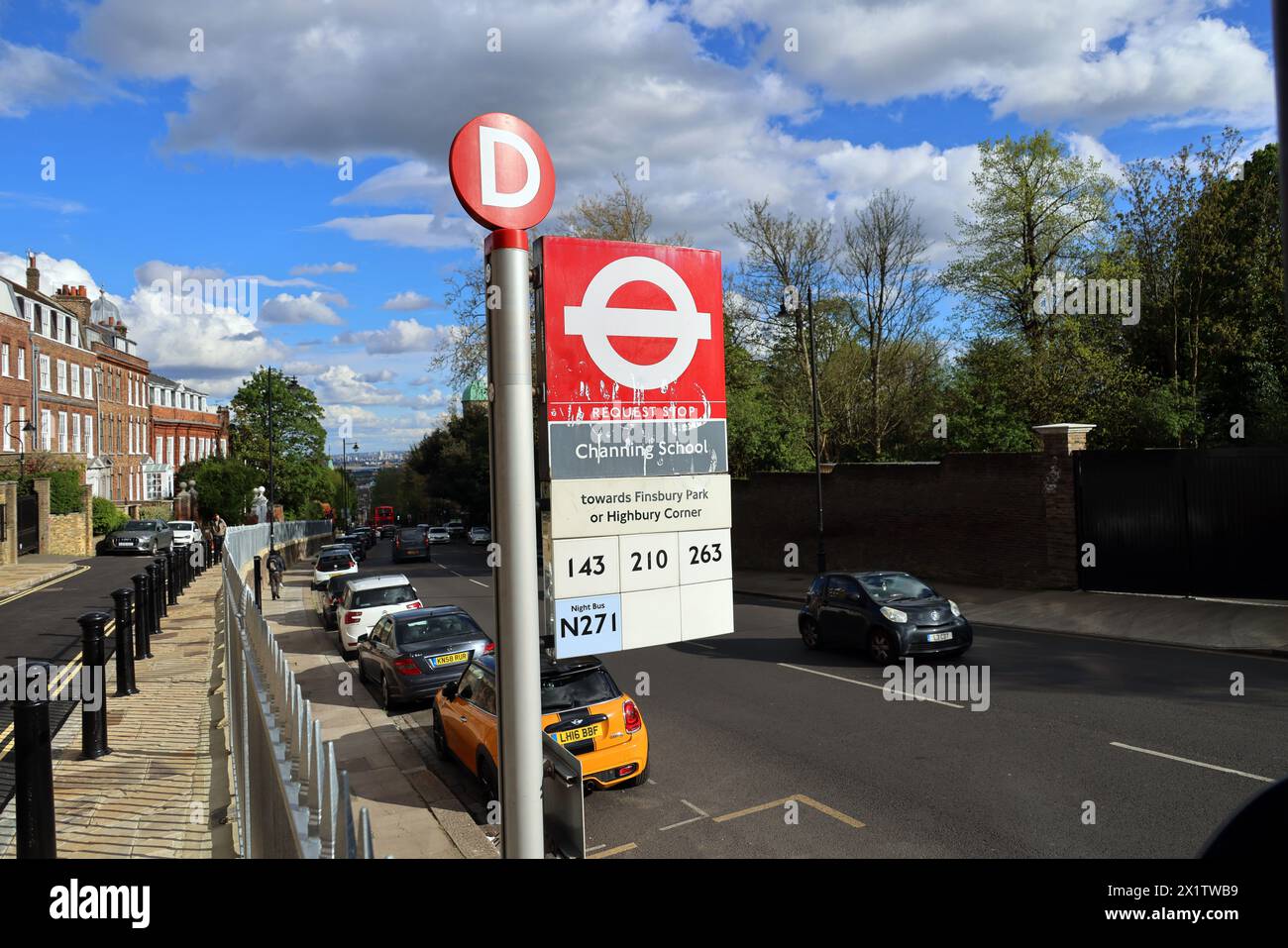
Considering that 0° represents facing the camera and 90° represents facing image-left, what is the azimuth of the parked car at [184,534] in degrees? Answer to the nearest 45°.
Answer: approximately 45°

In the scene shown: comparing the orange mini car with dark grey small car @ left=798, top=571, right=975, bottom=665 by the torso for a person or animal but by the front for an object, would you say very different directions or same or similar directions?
very different directions

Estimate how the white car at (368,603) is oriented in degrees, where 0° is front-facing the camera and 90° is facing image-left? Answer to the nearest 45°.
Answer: approximately 180°

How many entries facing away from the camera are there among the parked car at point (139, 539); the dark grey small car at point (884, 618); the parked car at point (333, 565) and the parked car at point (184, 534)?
1

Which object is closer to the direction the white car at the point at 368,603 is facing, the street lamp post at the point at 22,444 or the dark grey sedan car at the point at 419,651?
the street lamp post

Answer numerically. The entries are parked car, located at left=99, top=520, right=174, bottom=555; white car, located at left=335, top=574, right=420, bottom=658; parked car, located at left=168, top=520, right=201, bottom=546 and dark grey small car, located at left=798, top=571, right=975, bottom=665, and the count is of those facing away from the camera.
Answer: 1

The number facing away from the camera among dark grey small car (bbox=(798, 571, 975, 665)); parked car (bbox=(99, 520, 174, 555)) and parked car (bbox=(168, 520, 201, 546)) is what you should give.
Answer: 0

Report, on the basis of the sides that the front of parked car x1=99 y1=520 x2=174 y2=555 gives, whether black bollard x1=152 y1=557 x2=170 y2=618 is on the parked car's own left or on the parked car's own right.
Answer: on the parked car's own left

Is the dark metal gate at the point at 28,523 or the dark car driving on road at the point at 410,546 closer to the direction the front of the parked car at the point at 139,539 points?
the dark metal gate

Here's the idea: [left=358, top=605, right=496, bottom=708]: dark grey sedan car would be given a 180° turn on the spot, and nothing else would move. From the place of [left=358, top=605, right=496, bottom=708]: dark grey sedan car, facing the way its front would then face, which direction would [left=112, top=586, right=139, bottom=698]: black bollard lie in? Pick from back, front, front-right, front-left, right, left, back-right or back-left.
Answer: back-right

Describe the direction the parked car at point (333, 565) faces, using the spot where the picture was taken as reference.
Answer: facing away from the viewer

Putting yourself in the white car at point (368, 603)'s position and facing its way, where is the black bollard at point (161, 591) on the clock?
The black bollard is roughly at 10 o'clock from the white car.

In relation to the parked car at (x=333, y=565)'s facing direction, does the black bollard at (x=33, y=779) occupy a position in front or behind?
behind

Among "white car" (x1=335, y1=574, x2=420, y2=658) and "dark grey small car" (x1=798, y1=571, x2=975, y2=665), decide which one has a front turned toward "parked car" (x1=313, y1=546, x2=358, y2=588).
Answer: the white car

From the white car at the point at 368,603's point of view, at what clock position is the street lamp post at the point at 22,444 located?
The street lamp post is roughly at 11 o'clock from the white car.
